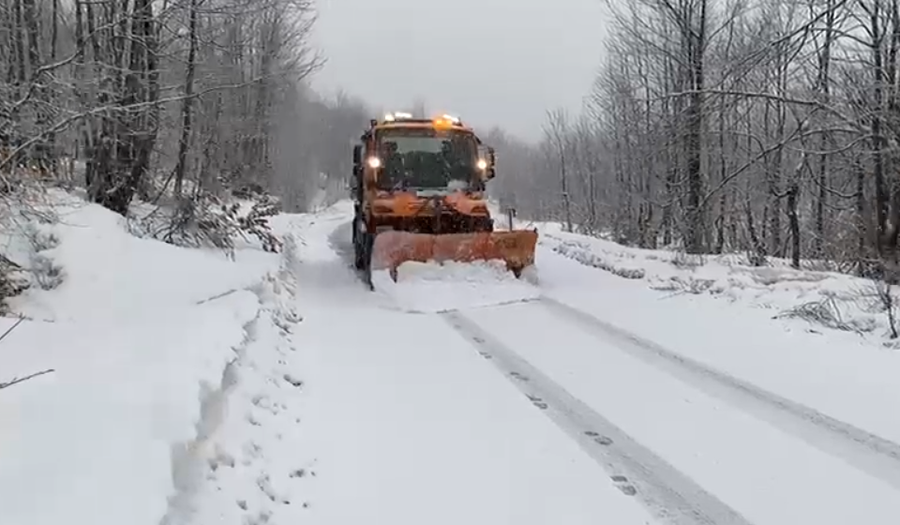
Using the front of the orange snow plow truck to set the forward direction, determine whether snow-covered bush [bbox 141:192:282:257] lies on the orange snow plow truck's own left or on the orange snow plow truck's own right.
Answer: on the orange snow plow truck's own right

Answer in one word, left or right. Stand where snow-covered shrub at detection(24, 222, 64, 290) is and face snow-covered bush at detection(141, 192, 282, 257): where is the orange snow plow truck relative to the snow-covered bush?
right

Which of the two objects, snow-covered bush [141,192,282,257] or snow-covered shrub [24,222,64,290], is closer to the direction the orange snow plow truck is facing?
the snow-covered shrub

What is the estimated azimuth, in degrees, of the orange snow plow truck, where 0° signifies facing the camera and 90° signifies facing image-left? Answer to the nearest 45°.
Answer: approximately 0°

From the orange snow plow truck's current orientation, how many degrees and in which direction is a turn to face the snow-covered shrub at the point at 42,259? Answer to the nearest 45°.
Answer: approximately 45° to its right
